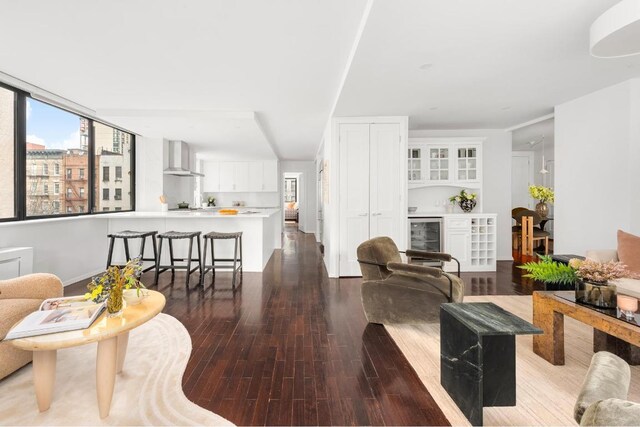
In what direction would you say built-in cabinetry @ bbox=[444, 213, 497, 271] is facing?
toward the camera

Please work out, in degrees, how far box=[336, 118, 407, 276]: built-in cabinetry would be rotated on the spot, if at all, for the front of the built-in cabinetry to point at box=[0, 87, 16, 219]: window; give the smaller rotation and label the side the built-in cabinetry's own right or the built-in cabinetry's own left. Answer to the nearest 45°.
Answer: approximately 45° to the built-in cabinetry's own right

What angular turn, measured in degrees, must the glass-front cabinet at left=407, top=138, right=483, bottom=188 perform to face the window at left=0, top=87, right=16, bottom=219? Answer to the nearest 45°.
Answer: approximately 45° to its right

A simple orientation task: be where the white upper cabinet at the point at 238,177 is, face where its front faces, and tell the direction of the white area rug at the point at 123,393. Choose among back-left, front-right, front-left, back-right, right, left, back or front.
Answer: front

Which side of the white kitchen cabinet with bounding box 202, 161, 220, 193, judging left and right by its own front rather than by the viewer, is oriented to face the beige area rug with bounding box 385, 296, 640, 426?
front

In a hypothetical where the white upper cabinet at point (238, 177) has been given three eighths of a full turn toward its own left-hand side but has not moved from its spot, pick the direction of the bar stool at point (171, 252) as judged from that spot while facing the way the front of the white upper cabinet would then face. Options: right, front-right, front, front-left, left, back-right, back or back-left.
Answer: back-right

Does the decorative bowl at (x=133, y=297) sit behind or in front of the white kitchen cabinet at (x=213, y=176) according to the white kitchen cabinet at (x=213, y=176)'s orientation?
in front

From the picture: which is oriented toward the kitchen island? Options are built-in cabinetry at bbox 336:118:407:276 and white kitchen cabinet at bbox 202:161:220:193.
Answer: the white kitchen cabinet

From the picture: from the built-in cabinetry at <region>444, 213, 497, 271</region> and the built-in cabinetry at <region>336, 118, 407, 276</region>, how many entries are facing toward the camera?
2

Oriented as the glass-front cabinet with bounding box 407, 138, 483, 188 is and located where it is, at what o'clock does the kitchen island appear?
The kitchen island is roughly at 2 o'clock from the glass-front cabinet.

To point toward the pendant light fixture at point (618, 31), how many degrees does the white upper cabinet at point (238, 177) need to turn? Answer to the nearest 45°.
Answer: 0° — it already faces it

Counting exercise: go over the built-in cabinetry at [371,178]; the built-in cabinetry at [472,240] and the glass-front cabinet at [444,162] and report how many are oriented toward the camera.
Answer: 3

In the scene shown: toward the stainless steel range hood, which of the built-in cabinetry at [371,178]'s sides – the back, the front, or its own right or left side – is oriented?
right

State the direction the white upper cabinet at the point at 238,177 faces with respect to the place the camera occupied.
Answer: facing the viewer

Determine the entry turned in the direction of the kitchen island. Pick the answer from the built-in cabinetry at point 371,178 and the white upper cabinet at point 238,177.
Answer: the white upper cabinet

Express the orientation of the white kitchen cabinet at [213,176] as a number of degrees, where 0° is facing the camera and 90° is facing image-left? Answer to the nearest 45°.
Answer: approximately 0°

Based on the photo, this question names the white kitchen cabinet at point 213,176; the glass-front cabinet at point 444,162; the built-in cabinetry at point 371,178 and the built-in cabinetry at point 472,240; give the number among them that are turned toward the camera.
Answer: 4

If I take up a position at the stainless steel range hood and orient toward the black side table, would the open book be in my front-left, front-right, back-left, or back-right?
front-right

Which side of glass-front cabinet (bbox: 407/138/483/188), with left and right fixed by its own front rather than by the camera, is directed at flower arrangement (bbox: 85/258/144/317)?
front
